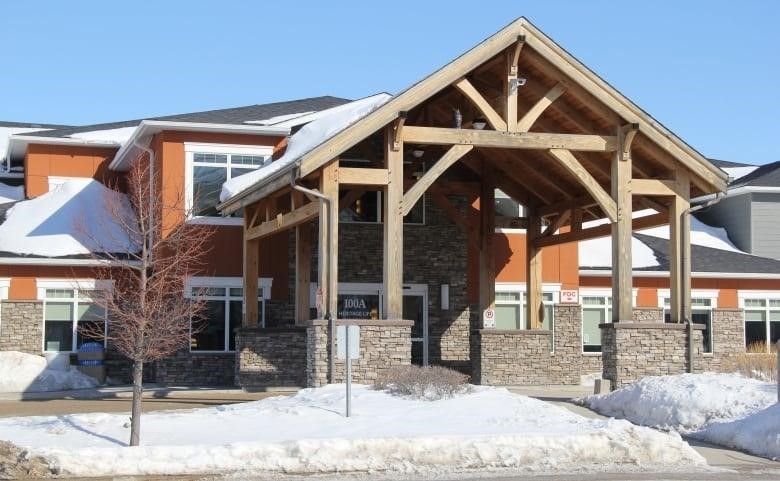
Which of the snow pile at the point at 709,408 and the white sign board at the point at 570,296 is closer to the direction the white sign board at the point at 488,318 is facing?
the snow pile

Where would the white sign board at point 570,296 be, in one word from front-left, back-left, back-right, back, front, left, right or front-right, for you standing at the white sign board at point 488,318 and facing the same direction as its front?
back-left

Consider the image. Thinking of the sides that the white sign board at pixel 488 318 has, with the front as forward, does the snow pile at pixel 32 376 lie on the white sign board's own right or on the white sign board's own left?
on the white sign board's own right

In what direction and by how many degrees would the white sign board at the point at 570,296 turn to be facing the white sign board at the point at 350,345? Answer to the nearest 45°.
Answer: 0° — it already faces it

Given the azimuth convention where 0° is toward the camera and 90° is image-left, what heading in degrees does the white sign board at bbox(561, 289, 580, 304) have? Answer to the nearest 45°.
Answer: approximately 0°

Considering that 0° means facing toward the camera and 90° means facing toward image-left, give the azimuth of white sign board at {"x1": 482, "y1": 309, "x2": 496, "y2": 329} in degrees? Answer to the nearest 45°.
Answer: approximately 0°

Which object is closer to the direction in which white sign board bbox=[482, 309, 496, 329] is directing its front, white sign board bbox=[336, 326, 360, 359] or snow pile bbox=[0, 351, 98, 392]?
the white sign board
